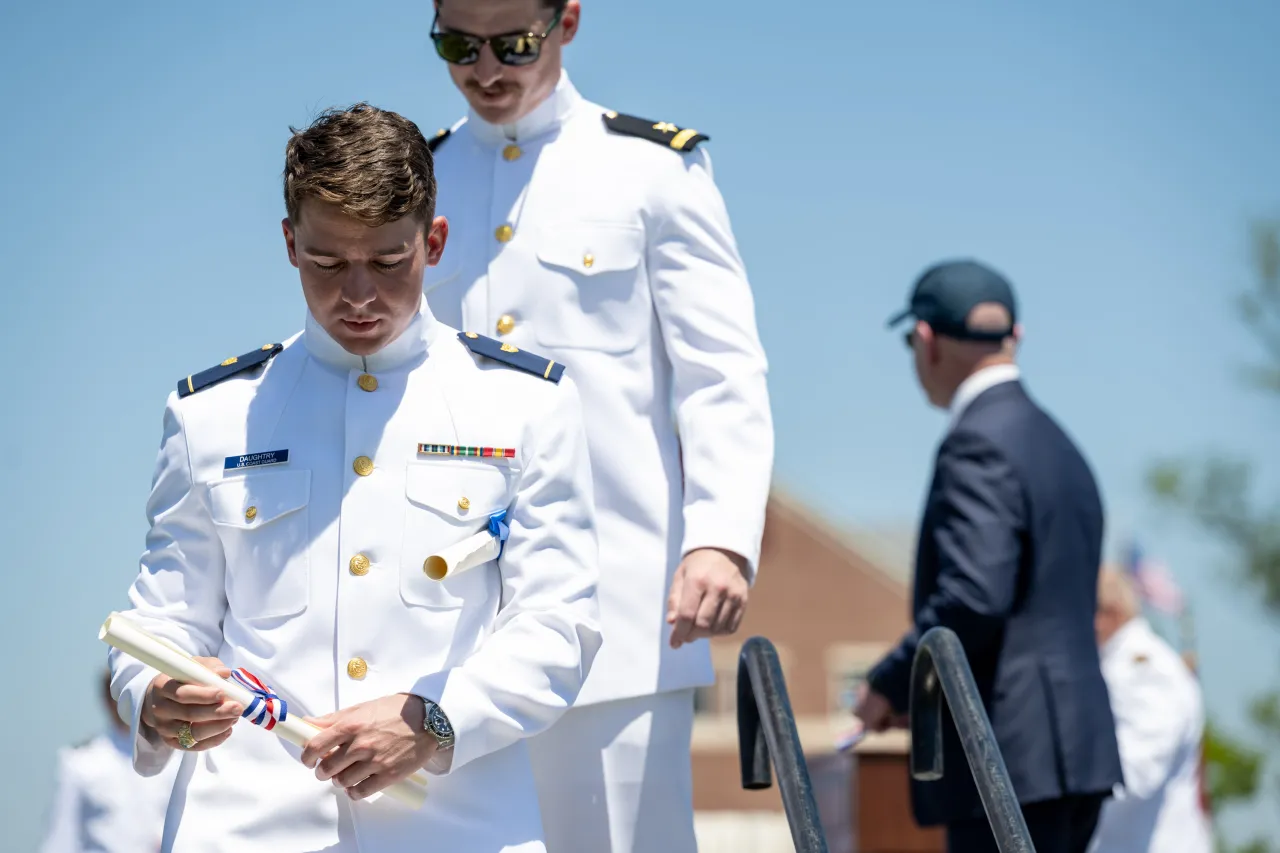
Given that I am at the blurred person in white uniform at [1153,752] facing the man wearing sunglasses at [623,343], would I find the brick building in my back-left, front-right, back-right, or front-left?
back-right

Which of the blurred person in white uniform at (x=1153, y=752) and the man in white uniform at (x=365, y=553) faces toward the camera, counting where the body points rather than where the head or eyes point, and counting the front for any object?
the man in white uniform

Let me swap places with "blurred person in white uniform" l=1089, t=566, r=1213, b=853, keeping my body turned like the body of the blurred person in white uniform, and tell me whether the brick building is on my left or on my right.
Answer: on my right

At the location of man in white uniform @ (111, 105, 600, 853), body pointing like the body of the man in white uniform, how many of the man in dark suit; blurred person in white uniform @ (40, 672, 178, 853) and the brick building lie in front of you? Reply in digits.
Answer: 0

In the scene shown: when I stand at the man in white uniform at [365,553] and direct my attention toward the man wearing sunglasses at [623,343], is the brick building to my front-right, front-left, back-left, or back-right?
front-left

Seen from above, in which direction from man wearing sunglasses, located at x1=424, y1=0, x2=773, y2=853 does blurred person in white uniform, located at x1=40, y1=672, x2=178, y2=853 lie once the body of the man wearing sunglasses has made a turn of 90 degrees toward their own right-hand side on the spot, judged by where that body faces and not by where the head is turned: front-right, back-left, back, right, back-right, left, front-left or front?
front

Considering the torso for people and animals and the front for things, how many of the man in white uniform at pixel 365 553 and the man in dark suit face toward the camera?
1

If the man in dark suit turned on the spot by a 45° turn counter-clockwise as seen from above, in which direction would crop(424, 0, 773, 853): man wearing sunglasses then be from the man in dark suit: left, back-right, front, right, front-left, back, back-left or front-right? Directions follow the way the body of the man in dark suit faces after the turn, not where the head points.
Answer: front-left

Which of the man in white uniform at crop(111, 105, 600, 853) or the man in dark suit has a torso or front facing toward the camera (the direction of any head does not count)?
the man in white uniform

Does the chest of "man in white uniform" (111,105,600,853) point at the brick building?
no

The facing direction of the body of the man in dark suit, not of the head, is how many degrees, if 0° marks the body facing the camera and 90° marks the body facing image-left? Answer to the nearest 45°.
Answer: approximately 135°

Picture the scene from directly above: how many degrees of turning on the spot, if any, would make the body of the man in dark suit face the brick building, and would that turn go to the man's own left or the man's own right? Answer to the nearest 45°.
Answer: approximately 45° to the man's own right

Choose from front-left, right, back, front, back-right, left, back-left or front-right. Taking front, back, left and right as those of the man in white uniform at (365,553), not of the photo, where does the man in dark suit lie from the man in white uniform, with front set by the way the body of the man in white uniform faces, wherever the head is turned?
back-left

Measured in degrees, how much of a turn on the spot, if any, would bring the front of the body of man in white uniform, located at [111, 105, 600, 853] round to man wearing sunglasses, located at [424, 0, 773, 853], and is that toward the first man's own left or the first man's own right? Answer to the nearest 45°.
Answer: approximately 135° to the first man's own left

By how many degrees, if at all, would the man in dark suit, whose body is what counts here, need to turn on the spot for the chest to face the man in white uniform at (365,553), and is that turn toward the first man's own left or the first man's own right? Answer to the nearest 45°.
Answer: approximately 90° to the first man's own left

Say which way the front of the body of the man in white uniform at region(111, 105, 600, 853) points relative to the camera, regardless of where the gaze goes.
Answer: toward the camera

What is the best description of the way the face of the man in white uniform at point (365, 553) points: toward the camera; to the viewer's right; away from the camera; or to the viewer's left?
toward the camera
